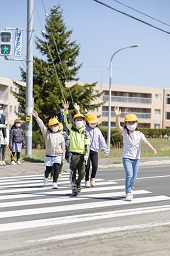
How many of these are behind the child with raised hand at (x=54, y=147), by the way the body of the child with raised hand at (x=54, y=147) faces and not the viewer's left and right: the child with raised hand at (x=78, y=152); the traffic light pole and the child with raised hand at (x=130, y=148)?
1

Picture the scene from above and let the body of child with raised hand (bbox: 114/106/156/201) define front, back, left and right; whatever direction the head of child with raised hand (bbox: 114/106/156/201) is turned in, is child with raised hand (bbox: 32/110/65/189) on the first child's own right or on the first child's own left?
on the first child's own right

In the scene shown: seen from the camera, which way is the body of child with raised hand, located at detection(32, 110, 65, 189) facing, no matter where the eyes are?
toward the camera

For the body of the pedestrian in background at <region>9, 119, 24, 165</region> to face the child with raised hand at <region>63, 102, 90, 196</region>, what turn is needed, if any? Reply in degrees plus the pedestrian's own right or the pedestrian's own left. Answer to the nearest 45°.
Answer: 0° — they already face them

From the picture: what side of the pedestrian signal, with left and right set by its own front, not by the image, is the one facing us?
front

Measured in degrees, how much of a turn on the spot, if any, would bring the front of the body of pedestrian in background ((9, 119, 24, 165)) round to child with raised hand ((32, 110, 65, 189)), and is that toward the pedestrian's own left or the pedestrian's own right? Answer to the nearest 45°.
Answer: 0° — they already face them

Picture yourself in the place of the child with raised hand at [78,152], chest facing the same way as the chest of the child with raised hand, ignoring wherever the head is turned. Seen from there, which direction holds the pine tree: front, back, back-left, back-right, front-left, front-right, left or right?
back

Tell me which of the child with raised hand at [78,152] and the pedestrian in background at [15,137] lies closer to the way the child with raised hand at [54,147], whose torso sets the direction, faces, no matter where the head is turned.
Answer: the child with raised hand

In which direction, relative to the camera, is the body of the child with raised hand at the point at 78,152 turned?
toward the camera

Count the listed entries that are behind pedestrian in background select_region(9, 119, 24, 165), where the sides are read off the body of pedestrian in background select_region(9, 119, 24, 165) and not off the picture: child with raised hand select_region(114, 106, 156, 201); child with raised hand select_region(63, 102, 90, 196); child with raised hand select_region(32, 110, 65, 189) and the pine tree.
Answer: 1
